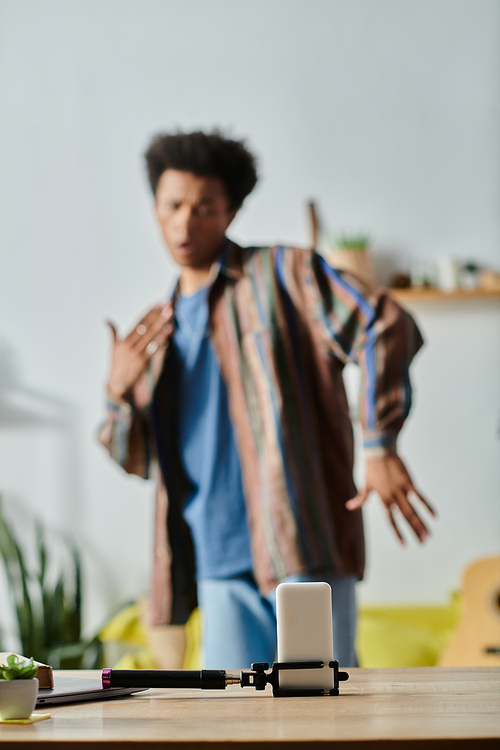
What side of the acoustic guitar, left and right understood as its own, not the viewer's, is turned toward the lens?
front

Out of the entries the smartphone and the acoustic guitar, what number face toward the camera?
1

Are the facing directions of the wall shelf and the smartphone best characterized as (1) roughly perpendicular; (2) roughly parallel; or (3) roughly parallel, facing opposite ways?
roughly parallel, facing opposite ways

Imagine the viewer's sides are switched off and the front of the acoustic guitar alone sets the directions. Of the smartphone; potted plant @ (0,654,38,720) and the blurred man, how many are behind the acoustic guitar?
0

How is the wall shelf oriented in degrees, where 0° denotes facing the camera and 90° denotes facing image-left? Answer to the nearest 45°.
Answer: approximately 0°

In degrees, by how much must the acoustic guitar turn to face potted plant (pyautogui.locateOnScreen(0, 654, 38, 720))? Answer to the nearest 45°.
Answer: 0° — it already faces it

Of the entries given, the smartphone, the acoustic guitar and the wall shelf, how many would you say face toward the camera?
2

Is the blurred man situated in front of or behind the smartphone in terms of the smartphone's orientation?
in front

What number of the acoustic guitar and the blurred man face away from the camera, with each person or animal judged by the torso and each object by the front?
0

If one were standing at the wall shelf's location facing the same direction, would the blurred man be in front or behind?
in front

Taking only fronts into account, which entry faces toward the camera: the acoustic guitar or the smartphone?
the acoustic guitar

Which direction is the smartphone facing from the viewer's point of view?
away from the camera

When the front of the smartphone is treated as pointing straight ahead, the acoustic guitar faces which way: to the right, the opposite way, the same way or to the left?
the opposite way

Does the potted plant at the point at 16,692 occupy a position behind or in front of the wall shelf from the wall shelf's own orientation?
in front
